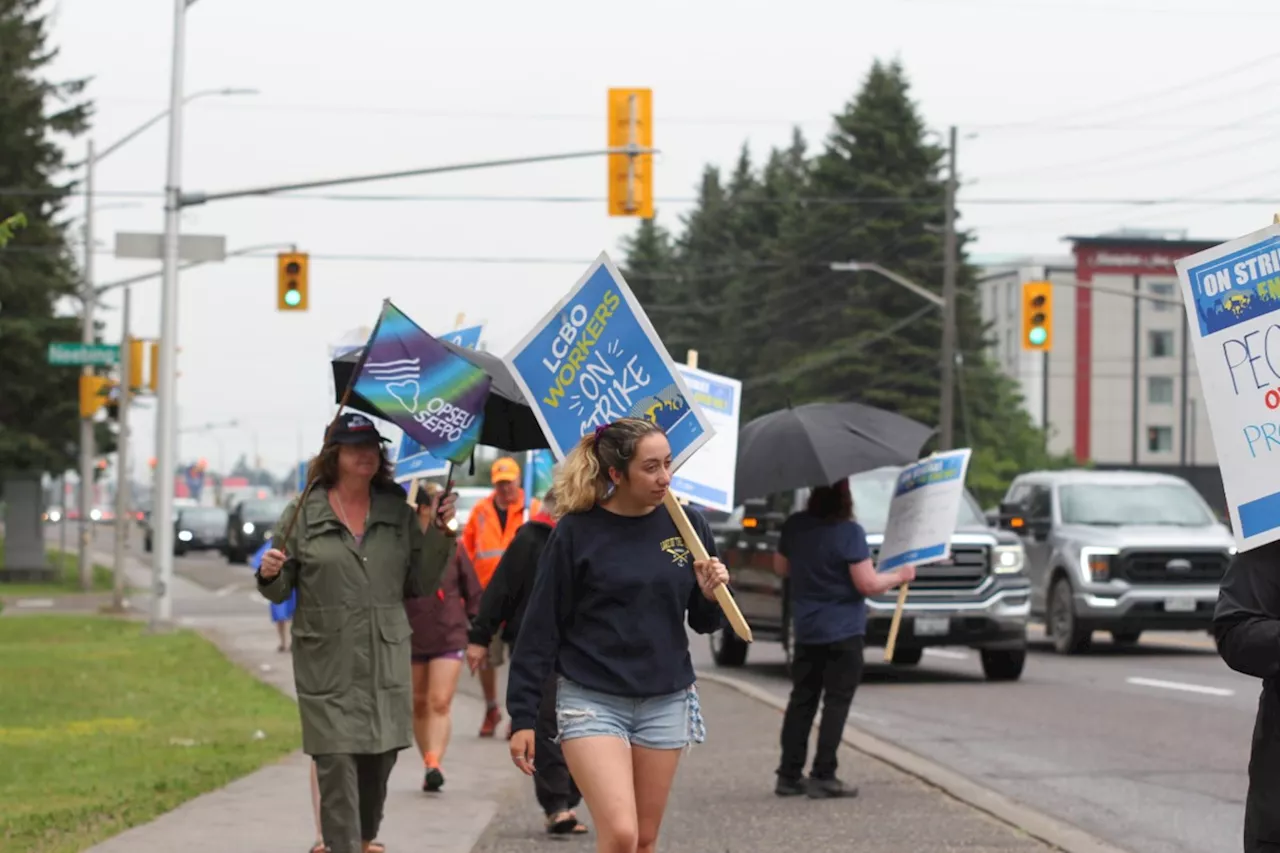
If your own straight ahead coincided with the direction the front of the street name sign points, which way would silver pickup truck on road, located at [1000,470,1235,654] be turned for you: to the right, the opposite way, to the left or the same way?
the same way

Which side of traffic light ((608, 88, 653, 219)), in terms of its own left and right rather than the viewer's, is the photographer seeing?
back

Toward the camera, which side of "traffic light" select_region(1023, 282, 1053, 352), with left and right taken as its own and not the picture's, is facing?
front

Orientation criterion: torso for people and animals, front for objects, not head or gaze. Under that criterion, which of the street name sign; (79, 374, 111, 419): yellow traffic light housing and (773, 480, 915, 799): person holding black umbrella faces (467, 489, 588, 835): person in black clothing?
the street name sign

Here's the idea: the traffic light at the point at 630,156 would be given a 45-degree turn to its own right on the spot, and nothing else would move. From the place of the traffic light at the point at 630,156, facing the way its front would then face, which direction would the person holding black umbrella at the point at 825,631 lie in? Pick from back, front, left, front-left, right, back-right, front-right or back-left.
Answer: back-right

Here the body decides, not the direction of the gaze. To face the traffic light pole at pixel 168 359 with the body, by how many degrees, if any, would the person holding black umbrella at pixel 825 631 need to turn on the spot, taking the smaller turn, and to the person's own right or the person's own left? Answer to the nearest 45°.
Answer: approximately 90° to the person's own left

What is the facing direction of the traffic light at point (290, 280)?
toward the camera

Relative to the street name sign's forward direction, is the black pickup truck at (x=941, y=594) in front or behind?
in front

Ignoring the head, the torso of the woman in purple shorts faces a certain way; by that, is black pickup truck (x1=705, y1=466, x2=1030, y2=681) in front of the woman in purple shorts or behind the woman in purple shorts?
behind

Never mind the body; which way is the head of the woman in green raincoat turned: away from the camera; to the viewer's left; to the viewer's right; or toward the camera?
toward the camera

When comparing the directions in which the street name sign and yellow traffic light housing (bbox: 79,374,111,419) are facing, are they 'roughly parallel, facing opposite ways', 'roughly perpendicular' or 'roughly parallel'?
roughly perpendicular

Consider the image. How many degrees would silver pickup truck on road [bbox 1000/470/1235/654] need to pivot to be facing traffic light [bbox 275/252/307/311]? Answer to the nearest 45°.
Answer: approximately 135° to its right

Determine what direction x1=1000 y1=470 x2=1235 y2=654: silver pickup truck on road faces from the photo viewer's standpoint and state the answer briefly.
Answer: facing the viewer and to the right of the viewer
